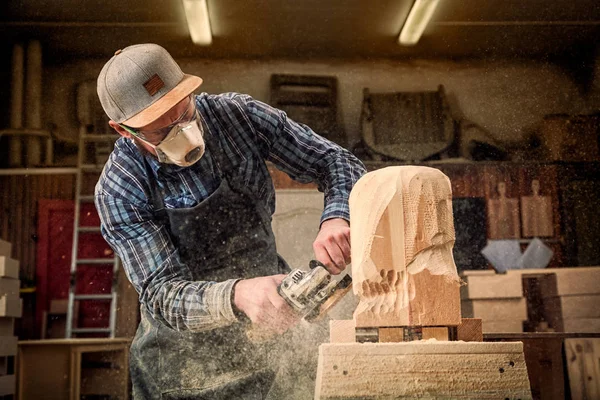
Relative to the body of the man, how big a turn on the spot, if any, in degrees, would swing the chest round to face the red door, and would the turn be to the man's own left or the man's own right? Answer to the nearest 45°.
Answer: approximately 135° to the man's own left

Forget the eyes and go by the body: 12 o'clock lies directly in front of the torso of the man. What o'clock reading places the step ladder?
The step ladder is roughly at 7 o'clock from the man.

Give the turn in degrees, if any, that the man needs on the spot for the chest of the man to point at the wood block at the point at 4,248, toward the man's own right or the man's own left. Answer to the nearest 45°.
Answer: approximately 180°

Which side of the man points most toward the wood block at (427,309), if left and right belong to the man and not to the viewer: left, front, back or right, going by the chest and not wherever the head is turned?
front

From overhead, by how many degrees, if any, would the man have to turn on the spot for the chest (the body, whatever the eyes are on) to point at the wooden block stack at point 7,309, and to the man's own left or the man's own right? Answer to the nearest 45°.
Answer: approximately 180°

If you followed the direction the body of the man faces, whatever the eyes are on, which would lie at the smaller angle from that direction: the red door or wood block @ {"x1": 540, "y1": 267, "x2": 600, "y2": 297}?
the wood block

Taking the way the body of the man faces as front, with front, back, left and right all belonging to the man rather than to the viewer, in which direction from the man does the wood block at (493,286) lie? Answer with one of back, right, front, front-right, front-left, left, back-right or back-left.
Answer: left

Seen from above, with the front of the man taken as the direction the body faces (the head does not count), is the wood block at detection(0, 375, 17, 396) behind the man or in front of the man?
behind

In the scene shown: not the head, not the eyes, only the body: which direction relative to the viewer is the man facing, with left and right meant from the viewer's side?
facing the viewer and to the right of the viewer

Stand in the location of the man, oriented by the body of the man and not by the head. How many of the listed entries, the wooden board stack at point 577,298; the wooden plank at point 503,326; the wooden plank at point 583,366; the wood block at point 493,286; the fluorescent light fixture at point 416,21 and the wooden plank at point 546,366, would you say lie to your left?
6

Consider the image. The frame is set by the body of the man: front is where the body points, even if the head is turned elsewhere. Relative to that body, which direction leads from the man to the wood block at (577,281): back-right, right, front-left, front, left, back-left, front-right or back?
left

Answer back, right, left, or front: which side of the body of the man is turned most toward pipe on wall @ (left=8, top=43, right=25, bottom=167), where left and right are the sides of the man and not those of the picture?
back
